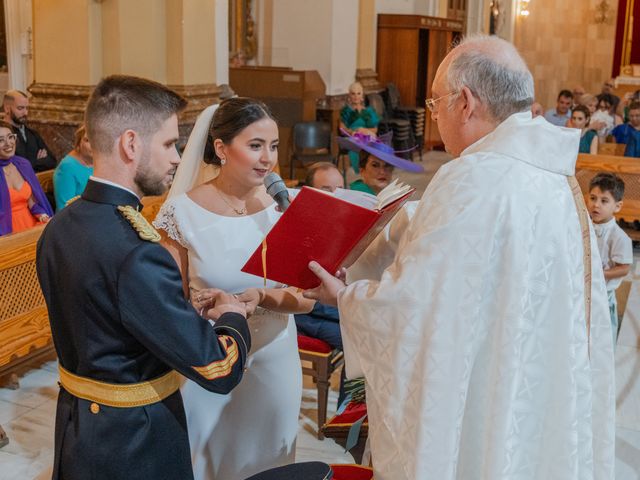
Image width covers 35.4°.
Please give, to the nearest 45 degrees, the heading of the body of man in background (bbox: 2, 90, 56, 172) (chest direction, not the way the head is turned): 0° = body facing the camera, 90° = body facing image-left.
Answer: approximately 315°

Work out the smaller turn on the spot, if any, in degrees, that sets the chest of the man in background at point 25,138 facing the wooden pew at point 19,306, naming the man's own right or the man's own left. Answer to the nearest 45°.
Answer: approximately 45° to the man's own right

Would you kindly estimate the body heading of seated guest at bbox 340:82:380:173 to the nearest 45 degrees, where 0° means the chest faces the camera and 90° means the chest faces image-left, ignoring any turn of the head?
approximately 0°

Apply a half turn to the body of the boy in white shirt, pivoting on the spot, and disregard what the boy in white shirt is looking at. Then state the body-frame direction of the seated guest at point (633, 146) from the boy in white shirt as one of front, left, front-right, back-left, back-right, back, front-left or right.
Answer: front-left

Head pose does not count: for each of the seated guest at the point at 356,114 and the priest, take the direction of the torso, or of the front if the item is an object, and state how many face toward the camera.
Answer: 1

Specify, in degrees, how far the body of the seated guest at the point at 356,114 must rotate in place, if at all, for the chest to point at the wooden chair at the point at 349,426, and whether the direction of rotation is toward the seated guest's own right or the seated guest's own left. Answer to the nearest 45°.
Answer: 0° — they already face it

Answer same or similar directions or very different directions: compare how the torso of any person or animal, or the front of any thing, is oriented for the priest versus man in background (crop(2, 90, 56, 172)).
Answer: very different directions

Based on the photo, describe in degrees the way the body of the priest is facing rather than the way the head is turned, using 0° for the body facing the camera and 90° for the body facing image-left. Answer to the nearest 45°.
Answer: approximately 135°
